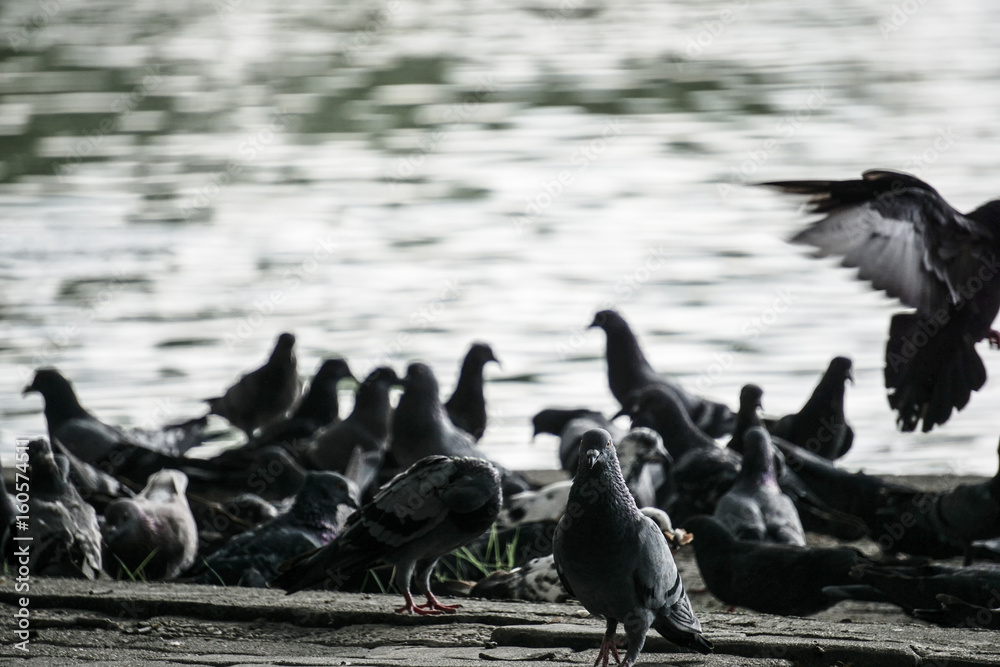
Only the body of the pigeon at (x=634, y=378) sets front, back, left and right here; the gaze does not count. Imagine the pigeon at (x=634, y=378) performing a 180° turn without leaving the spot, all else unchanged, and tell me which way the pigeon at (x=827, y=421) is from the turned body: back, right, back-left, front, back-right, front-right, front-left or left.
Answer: front-right

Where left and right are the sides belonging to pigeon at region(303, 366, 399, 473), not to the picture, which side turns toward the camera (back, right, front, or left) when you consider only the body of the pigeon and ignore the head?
right

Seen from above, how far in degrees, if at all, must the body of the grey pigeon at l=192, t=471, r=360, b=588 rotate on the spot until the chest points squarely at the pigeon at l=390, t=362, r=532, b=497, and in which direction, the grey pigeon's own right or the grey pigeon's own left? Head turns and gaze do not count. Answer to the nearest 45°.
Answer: approximately 45° to the grey pigeon's own left

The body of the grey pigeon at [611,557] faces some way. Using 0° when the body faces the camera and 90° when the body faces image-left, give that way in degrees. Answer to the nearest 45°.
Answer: approximately 45°

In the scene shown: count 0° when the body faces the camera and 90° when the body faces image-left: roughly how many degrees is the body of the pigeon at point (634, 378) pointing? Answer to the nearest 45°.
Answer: approximately 90°

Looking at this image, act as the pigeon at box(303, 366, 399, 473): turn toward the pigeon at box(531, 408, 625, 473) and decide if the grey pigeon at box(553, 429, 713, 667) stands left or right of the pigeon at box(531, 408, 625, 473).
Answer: right

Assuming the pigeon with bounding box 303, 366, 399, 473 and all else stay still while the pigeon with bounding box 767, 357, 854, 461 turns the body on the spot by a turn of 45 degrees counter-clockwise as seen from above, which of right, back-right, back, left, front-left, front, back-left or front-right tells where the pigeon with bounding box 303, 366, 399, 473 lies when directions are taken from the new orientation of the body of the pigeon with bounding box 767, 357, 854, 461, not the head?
back-left

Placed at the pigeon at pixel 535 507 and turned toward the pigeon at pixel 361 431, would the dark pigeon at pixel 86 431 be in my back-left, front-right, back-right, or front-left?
front-left

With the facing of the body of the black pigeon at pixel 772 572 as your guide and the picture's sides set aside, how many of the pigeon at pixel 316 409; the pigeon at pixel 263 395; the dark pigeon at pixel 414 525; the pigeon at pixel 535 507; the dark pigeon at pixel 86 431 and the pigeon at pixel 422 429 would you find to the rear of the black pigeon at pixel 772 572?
0

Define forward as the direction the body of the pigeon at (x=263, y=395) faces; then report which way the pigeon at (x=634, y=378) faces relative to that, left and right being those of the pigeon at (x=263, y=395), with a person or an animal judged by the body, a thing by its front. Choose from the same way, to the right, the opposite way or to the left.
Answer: the opposite way

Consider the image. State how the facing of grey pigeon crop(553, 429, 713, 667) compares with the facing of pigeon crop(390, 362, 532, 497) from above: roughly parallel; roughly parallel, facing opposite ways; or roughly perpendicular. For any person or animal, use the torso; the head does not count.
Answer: roughly parallel

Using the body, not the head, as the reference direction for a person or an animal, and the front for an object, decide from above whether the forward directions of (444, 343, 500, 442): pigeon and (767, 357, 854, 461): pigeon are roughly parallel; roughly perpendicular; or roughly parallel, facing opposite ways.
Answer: roughly parallel

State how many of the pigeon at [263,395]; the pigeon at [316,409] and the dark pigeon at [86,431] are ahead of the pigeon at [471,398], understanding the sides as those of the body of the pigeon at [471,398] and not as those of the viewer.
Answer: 0

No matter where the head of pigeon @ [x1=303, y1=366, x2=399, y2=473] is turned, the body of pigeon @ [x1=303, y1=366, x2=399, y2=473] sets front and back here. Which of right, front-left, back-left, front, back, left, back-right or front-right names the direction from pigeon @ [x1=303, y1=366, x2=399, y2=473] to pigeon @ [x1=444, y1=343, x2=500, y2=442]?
front-left

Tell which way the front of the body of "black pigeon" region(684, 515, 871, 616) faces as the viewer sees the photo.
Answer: to the viewer's left

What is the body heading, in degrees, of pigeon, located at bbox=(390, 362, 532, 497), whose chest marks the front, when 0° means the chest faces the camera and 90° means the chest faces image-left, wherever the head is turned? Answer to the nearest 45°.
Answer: approximately 45°

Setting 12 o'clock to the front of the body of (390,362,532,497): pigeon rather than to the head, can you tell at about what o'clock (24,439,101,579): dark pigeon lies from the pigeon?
The dark pigeon is roughly at 12 o'clock from the pigeon.

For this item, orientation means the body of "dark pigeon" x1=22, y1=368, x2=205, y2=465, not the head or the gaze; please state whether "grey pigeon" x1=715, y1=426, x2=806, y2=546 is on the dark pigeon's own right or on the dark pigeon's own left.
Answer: on the dark pigeon's own left

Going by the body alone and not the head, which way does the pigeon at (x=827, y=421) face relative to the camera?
to the viewer's right

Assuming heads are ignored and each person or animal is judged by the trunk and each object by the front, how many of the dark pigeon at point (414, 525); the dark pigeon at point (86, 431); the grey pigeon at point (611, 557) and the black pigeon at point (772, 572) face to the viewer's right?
1
